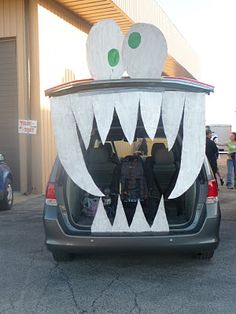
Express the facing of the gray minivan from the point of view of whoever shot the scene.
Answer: facing away from the viewer

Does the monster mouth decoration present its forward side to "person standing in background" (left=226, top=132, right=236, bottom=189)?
no

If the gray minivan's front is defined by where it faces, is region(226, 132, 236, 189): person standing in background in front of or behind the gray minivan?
in front

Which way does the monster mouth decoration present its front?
toward the camera
